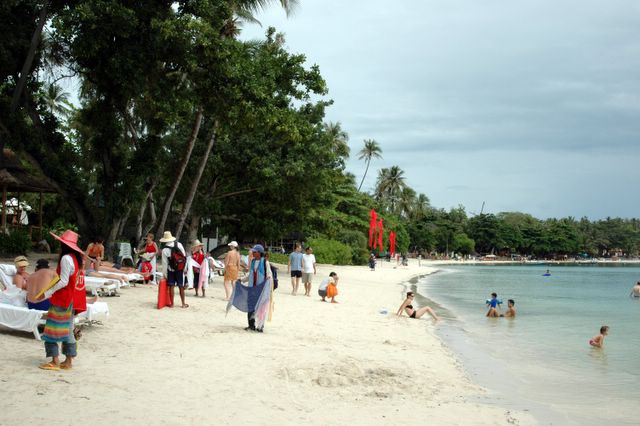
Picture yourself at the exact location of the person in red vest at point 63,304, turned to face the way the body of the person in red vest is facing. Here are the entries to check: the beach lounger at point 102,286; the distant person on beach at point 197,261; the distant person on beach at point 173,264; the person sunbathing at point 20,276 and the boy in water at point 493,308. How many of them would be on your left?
0

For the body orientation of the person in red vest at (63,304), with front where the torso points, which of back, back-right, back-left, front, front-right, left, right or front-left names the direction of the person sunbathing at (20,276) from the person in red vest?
right

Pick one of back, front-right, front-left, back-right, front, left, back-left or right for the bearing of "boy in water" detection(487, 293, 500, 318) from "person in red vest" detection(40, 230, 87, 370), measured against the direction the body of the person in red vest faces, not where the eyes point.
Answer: back-right

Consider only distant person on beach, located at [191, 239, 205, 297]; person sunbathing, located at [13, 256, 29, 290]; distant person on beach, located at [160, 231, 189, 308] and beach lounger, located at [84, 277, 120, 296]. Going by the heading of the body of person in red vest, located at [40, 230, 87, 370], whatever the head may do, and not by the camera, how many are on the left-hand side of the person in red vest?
0

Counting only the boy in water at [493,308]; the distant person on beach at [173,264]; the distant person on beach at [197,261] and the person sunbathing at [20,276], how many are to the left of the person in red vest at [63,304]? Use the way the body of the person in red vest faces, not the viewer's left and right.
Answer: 0

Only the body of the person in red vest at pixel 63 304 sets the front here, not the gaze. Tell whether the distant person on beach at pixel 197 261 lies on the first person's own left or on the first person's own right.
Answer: on the first person's own right

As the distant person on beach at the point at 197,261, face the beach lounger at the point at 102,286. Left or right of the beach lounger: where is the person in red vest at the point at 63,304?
left

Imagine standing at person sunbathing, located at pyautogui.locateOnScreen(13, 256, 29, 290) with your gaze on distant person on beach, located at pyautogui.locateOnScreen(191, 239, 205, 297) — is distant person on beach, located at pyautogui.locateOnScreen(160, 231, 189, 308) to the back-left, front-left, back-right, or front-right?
front-right

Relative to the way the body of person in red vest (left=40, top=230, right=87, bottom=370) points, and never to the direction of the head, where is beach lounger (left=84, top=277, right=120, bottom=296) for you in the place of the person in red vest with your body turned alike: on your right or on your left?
on your right

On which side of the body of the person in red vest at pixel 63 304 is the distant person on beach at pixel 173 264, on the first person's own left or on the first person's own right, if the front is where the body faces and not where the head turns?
on the first person's own right
